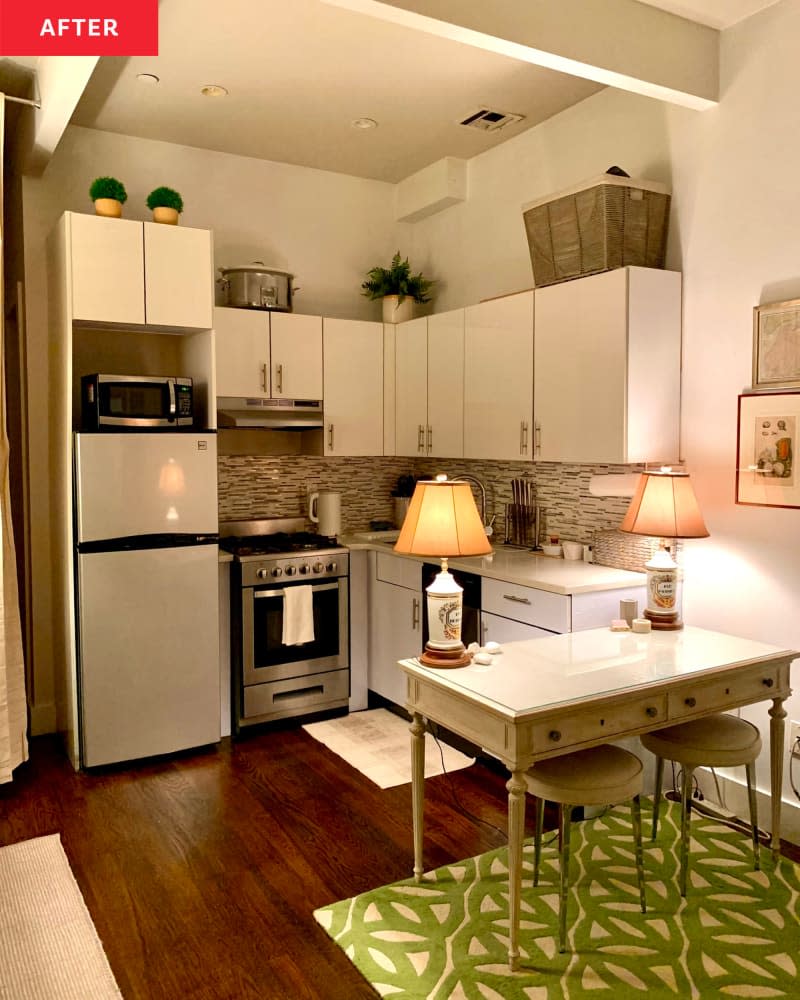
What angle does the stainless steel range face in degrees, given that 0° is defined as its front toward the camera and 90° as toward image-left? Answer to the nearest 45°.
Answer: approximately 315°

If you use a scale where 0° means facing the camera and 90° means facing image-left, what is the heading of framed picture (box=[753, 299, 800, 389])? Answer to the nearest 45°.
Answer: approximately 45°

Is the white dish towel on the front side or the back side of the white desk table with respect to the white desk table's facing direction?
on the back side

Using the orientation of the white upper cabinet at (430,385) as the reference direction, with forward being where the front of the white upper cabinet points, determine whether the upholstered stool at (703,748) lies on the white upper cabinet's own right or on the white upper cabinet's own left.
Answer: on the white upper cabinet's own left

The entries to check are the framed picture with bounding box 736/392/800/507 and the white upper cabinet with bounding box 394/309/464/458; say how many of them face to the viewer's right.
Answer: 0

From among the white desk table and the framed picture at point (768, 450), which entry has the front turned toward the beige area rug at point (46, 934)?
the framed picture

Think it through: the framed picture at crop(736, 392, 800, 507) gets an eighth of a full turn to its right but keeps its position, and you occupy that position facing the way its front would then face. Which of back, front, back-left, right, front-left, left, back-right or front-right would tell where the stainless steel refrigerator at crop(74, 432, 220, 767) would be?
front

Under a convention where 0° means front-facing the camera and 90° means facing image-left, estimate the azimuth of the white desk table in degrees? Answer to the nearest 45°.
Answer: approximately 315°

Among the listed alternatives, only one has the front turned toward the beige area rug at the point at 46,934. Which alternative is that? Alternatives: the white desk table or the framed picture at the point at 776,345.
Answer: the framed picture

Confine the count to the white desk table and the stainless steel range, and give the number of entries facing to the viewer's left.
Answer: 0

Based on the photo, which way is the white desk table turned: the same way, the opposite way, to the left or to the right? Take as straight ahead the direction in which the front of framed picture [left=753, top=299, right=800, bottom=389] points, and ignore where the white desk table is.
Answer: to the left

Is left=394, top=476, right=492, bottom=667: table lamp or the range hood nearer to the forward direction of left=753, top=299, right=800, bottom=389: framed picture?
the table lamp

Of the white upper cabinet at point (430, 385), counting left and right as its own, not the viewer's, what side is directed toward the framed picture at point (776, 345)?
left
